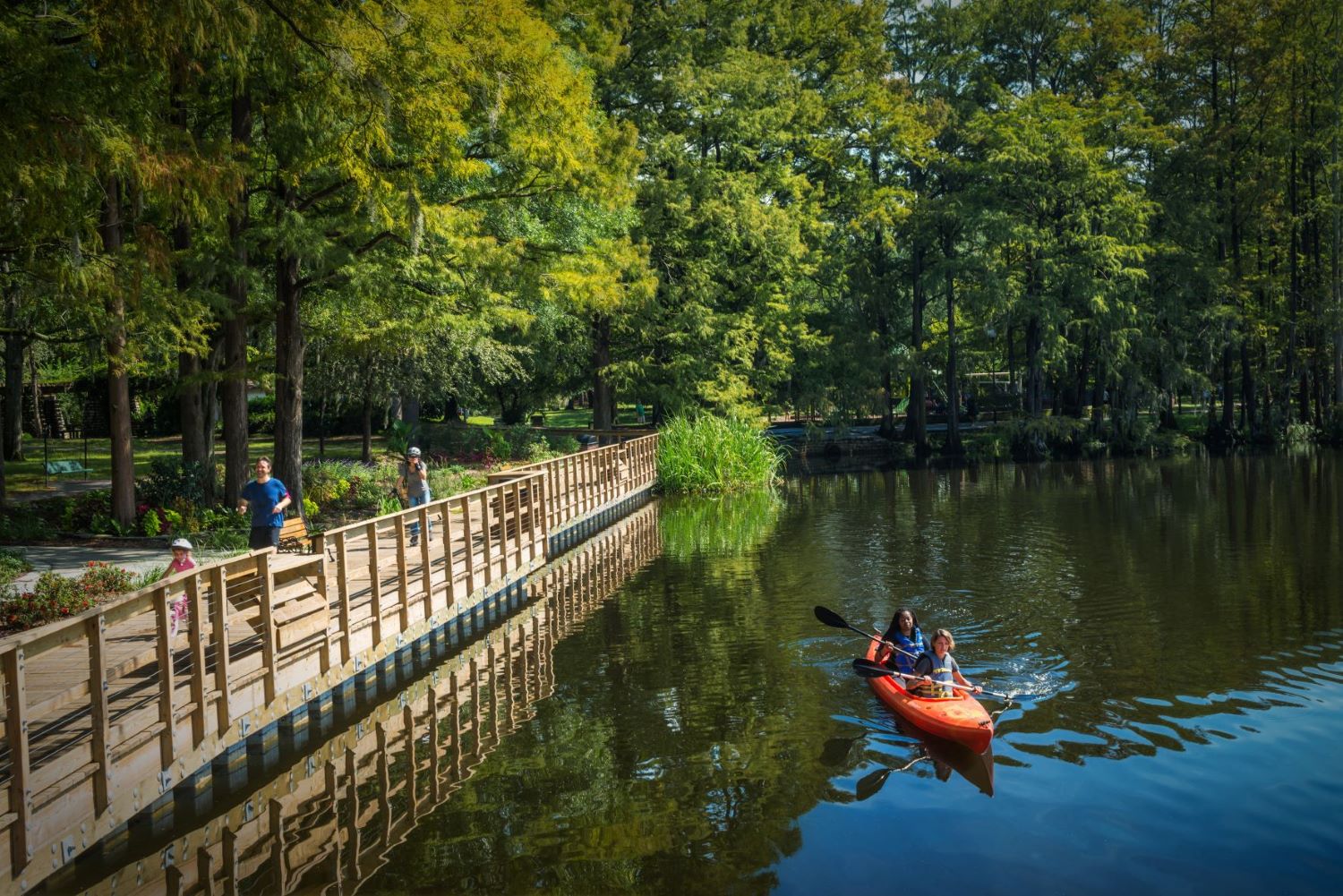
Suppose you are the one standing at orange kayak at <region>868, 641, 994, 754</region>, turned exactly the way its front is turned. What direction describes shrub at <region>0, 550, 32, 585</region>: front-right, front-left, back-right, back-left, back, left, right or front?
back-right

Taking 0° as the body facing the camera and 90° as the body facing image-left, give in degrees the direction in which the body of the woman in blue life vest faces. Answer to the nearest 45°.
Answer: approximately 315°

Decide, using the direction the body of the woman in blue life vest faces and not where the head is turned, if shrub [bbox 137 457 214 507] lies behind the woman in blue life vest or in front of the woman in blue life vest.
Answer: behind

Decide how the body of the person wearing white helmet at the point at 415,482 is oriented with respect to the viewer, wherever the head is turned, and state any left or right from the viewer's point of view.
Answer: facing the viewer

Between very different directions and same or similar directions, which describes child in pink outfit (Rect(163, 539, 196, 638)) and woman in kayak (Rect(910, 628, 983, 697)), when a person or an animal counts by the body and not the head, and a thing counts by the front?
same or similar directions

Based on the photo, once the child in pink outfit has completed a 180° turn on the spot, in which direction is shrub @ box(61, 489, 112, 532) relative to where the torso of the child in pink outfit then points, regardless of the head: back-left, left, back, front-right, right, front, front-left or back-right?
front

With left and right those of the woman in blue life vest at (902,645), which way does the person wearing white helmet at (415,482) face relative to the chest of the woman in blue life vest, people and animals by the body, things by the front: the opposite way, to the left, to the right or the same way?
the same way

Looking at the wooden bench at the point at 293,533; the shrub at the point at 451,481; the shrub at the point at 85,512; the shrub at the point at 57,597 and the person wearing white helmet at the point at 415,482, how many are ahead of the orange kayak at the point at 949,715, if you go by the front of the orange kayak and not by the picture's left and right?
0

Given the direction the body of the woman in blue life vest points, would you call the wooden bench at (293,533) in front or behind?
behind

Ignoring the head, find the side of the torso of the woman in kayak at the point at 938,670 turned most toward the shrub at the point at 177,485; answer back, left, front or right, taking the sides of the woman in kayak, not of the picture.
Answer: back

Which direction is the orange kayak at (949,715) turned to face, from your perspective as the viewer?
facing the viewer and to the right of the viewer

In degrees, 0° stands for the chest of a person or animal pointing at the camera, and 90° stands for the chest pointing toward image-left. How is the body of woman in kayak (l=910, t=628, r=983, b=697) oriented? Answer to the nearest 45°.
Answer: approximately 315°

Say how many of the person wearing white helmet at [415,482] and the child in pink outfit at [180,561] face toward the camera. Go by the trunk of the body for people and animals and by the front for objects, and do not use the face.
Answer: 2

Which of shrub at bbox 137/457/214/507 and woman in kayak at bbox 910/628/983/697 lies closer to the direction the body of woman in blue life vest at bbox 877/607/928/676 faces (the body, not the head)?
the woman in kayak

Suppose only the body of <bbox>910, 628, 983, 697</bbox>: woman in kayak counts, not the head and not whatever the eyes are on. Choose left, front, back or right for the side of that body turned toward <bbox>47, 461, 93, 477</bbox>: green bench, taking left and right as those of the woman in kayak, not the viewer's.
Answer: back

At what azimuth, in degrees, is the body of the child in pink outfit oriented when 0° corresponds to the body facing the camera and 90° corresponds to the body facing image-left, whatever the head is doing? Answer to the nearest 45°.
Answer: approximately 0°

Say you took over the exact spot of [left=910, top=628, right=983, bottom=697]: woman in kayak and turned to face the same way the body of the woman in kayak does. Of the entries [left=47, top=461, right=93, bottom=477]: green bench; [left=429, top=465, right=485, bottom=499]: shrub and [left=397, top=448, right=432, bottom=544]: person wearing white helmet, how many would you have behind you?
3

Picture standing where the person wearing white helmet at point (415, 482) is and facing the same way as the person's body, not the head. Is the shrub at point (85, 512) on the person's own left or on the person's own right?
on the person's own right
